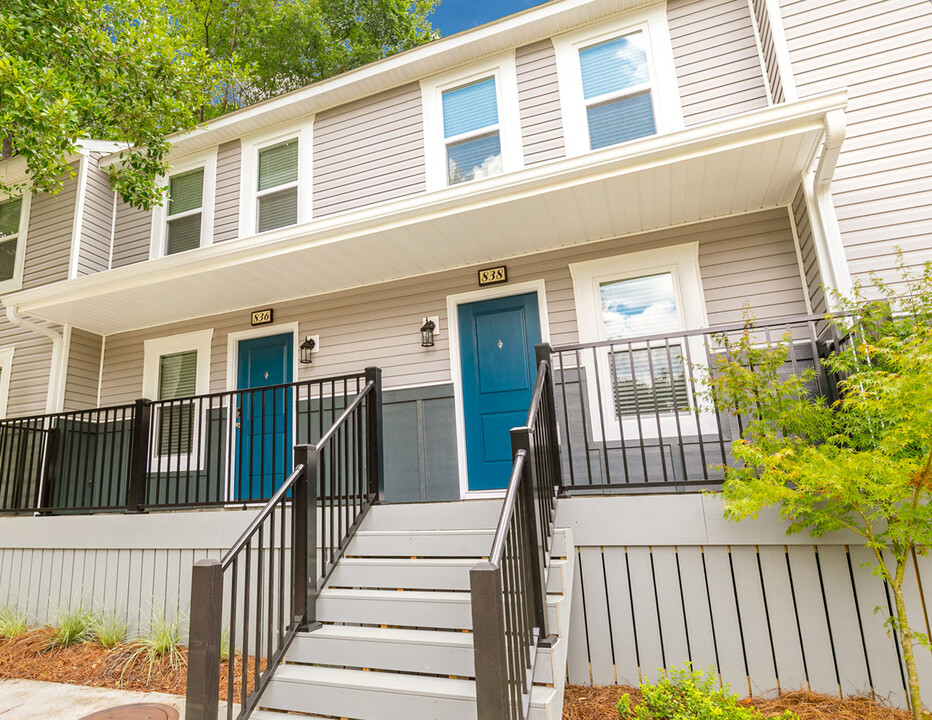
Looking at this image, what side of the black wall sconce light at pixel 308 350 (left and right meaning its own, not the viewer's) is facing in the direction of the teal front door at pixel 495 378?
left

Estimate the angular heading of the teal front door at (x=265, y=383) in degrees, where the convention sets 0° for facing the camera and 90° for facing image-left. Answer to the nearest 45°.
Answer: approximately 45°

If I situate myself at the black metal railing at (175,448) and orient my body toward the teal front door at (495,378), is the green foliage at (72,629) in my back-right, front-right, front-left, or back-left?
back-right

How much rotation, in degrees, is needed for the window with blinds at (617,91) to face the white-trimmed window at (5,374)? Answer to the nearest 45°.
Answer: approximately 45° to its right

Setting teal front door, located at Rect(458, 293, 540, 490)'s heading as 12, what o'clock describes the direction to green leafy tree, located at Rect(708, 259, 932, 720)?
The green leafy tree is roughly at 9 o'clock from the teal front door.

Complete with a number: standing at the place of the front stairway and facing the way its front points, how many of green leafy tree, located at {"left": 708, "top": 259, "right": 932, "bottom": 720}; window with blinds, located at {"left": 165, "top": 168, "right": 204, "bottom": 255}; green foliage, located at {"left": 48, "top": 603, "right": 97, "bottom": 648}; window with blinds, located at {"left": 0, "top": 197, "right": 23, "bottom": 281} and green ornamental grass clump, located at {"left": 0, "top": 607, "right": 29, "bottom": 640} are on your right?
4

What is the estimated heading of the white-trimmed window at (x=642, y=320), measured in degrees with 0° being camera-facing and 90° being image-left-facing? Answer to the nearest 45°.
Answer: approximately 0°
